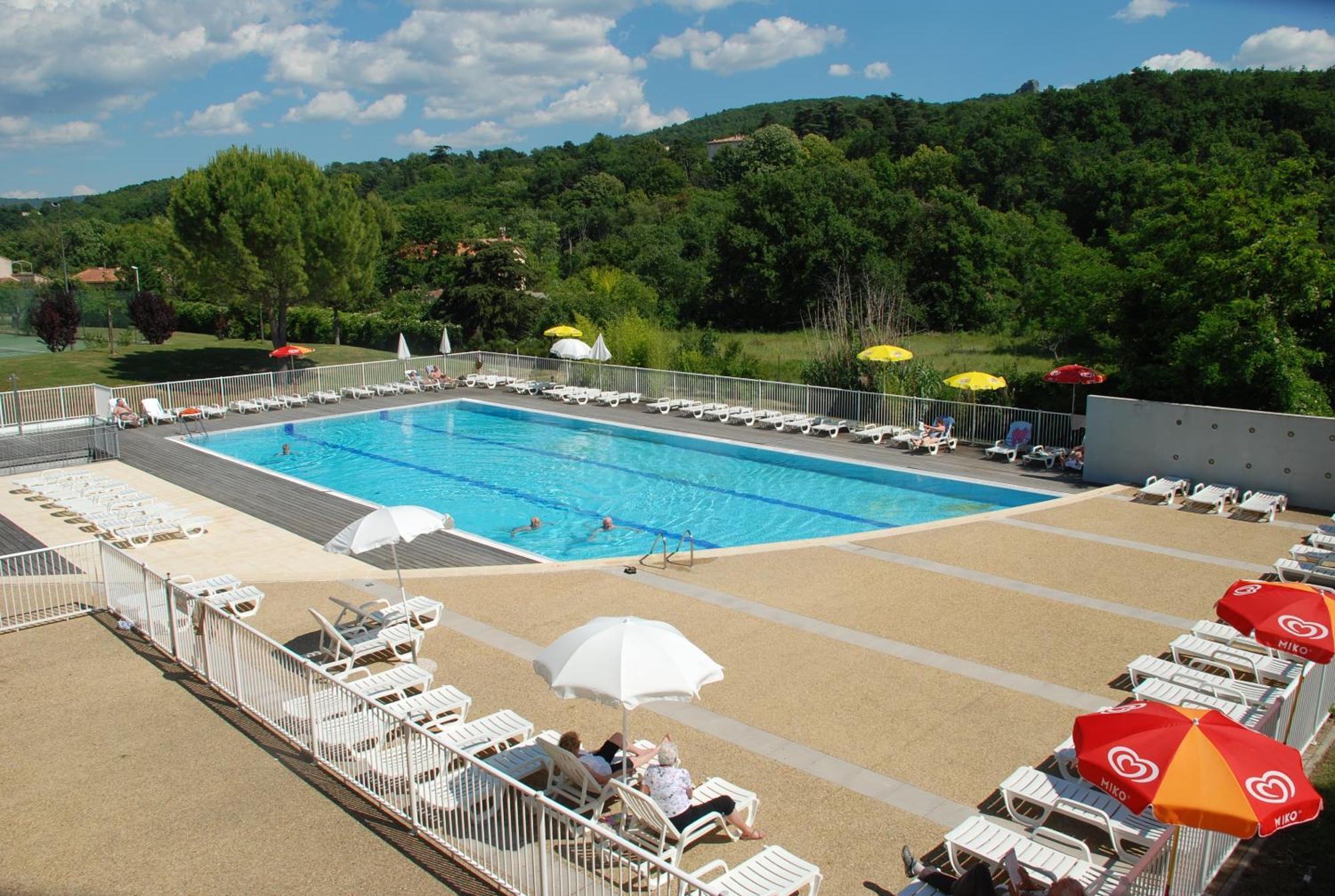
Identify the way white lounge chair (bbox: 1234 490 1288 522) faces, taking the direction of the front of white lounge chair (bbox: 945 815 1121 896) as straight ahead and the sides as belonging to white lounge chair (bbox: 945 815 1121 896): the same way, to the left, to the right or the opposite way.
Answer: to the left

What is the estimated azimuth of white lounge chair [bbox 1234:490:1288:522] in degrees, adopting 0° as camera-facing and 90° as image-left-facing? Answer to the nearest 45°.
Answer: approximately 45°

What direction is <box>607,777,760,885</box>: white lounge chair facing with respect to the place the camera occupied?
facing away from the viewer and to the right of the viewer

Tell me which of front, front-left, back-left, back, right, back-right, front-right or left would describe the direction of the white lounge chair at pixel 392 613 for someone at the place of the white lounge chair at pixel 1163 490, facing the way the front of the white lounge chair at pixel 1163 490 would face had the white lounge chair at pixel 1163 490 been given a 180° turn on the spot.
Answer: back

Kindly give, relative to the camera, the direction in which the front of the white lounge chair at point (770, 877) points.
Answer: facing away from the viewer and to the right of the viewer

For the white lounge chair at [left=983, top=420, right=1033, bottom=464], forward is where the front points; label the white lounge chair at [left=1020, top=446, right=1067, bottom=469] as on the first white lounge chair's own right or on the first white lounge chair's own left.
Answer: on the first white lounge chair's own left

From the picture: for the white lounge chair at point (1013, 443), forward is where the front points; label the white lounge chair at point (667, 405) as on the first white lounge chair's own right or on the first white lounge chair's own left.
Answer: on the first white lounge chair's own right

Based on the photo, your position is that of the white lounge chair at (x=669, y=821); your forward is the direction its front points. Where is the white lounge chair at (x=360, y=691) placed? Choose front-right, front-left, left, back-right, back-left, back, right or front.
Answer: left

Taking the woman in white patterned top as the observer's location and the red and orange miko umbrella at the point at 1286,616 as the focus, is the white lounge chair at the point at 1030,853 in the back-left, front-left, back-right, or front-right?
front-right

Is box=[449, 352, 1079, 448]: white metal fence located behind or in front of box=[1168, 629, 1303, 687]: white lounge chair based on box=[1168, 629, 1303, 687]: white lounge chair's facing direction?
in front

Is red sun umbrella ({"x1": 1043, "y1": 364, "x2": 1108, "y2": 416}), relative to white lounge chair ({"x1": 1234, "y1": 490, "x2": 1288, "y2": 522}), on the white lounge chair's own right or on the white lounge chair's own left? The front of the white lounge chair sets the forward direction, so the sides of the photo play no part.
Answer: on the white lounge chair's own right

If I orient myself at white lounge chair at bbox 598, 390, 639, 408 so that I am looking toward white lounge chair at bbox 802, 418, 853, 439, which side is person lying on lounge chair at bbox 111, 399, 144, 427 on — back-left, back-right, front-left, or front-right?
back-right

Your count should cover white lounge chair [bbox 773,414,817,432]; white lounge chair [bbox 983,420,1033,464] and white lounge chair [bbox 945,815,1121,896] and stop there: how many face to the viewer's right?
0

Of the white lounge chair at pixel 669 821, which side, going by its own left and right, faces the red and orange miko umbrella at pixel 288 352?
left

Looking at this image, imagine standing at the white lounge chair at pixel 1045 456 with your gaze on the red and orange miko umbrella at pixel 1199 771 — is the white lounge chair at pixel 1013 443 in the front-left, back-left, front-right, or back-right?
back-right

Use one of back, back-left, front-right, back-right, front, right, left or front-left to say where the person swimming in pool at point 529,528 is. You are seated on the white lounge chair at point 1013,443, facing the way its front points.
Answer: front

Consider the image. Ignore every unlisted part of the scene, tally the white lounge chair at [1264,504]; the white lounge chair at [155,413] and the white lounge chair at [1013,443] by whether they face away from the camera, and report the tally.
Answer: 0

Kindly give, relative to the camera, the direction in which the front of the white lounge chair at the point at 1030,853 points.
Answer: facing away from the viewer and to the left of the viewer

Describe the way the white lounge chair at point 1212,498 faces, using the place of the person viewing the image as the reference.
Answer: facing the viewer and to the left of the viewer

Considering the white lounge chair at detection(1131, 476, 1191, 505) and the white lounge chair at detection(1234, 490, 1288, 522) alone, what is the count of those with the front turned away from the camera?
0
